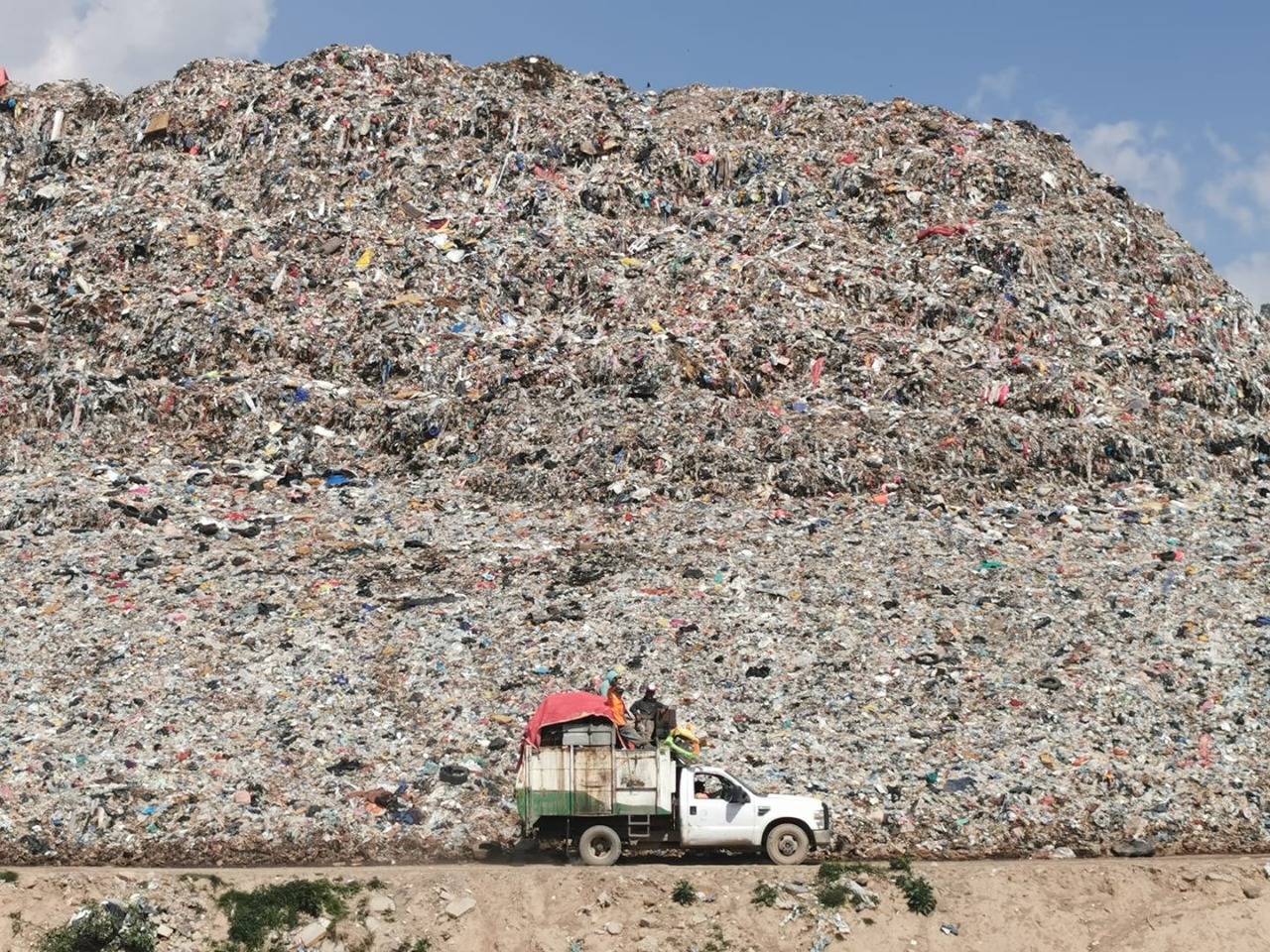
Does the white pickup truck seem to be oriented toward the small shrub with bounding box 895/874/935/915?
yes

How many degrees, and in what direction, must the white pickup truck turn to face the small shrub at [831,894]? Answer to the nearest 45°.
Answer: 0° — it already faces it

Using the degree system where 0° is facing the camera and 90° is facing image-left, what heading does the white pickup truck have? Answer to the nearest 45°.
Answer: approximately 270°

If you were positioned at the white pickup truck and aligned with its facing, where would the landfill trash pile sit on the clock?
The landfill trash pile is roughly at 9 o'clock from the white pickup truck.

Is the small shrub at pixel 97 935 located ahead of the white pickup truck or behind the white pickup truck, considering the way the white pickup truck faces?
behind

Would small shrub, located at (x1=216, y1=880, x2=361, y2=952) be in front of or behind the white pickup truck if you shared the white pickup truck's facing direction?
behind
